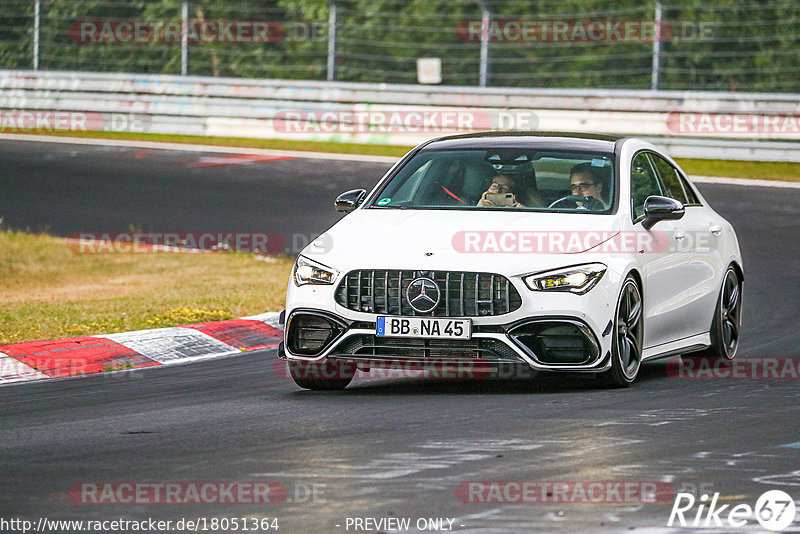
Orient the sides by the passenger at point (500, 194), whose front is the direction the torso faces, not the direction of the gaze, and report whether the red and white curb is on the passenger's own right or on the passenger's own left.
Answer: on the passenger's own right

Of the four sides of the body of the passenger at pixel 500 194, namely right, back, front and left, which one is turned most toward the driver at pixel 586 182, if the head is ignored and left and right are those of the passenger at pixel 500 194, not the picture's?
left

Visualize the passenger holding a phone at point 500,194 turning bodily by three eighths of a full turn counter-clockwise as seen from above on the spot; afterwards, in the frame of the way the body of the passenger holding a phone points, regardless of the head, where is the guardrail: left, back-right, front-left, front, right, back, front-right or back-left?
front-left

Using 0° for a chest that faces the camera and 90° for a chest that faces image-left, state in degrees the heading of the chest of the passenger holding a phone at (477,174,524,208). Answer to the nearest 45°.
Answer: approximately 0°

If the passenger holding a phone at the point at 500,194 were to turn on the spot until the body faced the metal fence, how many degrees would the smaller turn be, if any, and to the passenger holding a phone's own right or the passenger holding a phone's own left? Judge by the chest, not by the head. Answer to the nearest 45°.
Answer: approximately 180°

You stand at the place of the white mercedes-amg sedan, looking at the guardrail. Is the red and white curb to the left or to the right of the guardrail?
left
